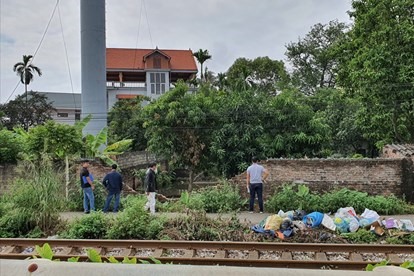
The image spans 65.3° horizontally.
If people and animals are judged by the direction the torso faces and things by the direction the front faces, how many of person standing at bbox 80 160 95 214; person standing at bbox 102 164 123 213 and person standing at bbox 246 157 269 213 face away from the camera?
2

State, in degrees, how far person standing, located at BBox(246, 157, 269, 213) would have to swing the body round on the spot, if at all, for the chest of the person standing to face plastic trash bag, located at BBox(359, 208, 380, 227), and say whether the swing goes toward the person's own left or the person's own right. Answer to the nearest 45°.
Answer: approximately 135° to the person's own right

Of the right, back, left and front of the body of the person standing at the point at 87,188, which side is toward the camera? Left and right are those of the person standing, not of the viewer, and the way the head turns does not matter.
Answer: right

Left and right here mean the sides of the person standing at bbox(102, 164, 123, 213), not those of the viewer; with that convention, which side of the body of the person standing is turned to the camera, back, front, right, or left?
back

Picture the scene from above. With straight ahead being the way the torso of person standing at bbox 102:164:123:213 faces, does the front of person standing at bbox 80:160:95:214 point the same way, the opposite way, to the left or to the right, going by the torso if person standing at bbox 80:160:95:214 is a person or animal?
to the right

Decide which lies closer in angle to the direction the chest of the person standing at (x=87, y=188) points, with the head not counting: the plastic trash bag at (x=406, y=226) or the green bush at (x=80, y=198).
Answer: the plastic trash bag

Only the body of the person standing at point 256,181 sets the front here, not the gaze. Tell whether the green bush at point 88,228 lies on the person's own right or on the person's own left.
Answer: on the person's own left

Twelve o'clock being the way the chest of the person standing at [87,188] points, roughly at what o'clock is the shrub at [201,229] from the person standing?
The shrub is roughly at 2 o'clock from the person standing.

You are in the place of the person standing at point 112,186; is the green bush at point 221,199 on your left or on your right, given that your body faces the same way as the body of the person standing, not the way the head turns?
on your right

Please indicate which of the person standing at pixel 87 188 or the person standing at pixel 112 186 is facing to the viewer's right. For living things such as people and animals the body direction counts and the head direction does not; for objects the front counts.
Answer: the person standing at pixel 87 188

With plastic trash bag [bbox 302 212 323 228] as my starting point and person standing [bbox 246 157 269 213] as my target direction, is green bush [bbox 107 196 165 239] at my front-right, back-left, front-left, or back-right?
front-left

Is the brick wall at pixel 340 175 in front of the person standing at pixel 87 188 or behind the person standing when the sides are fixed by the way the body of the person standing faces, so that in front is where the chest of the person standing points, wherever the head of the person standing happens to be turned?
in front
